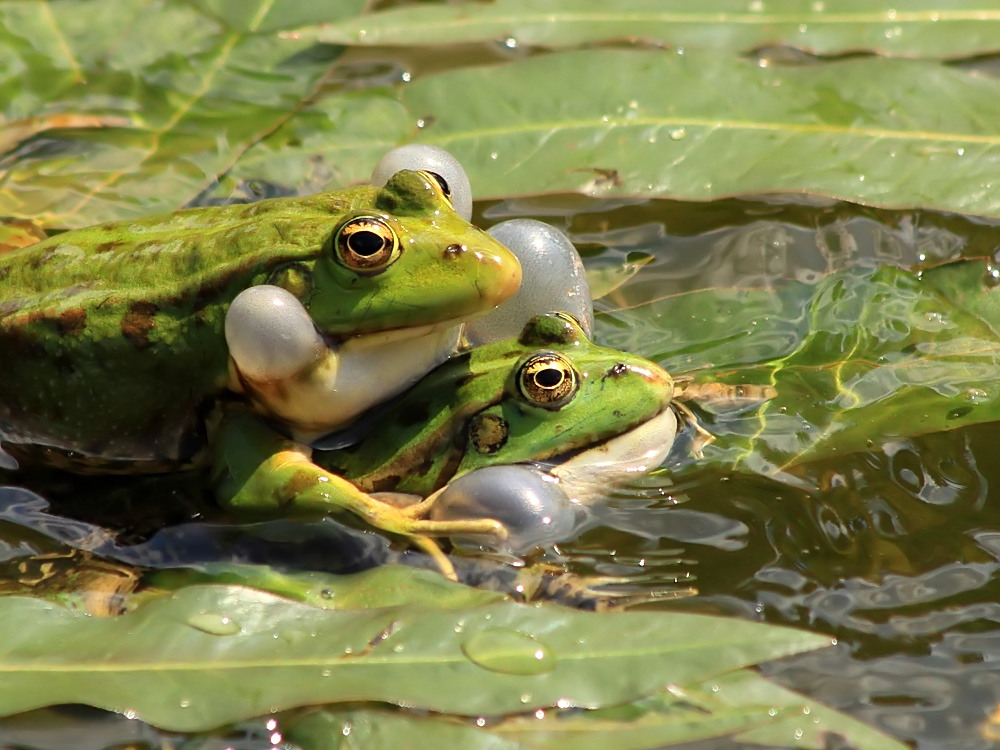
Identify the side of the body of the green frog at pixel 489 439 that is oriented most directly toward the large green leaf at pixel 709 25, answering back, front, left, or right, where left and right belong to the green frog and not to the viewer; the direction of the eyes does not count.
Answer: left

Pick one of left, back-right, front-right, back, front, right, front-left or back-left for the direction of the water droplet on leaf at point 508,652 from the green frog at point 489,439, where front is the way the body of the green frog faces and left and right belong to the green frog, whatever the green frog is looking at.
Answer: right

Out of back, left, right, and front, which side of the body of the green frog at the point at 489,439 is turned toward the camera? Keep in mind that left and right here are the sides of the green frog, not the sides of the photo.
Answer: right

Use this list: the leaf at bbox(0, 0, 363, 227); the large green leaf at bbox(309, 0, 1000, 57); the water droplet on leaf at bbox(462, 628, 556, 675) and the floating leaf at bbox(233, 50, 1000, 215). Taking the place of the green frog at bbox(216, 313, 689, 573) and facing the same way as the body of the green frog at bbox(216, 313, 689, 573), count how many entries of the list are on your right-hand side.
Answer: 1

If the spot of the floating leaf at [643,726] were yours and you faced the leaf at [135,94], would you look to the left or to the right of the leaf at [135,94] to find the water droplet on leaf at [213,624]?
left

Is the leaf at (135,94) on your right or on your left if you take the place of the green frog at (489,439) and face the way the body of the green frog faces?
on your left

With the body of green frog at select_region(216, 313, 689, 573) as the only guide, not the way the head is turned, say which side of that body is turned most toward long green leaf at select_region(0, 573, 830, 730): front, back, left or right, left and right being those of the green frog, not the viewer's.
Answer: right

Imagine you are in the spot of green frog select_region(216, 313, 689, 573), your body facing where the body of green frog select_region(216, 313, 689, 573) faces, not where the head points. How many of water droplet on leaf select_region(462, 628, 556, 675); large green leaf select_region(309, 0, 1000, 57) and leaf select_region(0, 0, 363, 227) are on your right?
1

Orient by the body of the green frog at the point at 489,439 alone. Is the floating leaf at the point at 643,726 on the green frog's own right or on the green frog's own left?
on the green frog's own right

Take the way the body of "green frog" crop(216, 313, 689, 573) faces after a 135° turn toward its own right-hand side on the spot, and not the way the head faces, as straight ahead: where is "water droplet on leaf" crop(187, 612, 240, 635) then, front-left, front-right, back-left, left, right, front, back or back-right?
front

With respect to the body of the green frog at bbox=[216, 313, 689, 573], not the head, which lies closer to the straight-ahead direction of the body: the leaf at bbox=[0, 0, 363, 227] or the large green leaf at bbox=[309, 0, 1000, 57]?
the large green leaf
